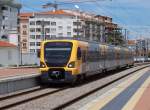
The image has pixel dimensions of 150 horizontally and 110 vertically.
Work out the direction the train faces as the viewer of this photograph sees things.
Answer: facing the viewer and to the left of the viewer
